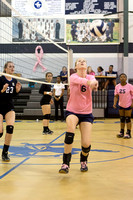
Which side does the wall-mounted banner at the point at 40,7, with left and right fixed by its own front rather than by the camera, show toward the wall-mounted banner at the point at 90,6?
left

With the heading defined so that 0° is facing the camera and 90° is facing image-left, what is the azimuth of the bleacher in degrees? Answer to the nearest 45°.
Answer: approximately 0°

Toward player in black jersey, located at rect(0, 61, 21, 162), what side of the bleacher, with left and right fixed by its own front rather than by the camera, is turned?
front

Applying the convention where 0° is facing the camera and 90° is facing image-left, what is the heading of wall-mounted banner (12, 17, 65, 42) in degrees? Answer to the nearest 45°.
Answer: approximately 0°
